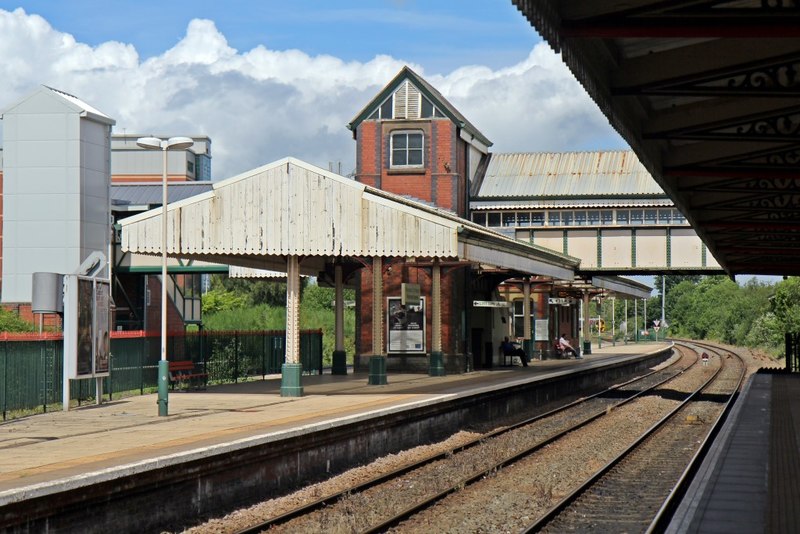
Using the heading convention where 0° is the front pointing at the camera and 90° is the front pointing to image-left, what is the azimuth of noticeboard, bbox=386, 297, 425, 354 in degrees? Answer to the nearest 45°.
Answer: approximately 0°

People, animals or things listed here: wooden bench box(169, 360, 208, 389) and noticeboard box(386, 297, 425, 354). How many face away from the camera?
0

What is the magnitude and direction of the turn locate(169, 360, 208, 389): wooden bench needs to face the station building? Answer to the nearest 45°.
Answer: approximately 90° to its left

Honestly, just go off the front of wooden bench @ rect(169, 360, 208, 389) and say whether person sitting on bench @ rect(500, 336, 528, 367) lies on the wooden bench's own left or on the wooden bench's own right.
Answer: on the wooden bench's own left

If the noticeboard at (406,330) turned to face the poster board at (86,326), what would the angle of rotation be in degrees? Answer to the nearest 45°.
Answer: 0° — it already faces it

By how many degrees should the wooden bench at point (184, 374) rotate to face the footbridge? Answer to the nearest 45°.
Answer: approximately 90° to its left

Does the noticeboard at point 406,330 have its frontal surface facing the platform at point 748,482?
yes

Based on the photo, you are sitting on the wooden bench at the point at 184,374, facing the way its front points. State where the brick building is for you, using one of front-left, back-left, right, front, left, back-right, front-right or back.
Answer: left

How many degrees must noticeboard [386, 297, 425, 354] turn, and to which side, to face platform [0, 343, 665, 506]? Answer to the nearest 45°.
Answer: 0° — it already faces it

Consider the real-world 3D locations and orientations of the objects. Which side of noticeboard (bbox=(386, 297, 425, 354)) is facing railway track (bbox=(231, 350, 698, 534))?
front

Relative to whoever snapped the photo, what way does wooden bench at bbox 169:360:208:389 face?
facing the viewer and to the right of the viewer
